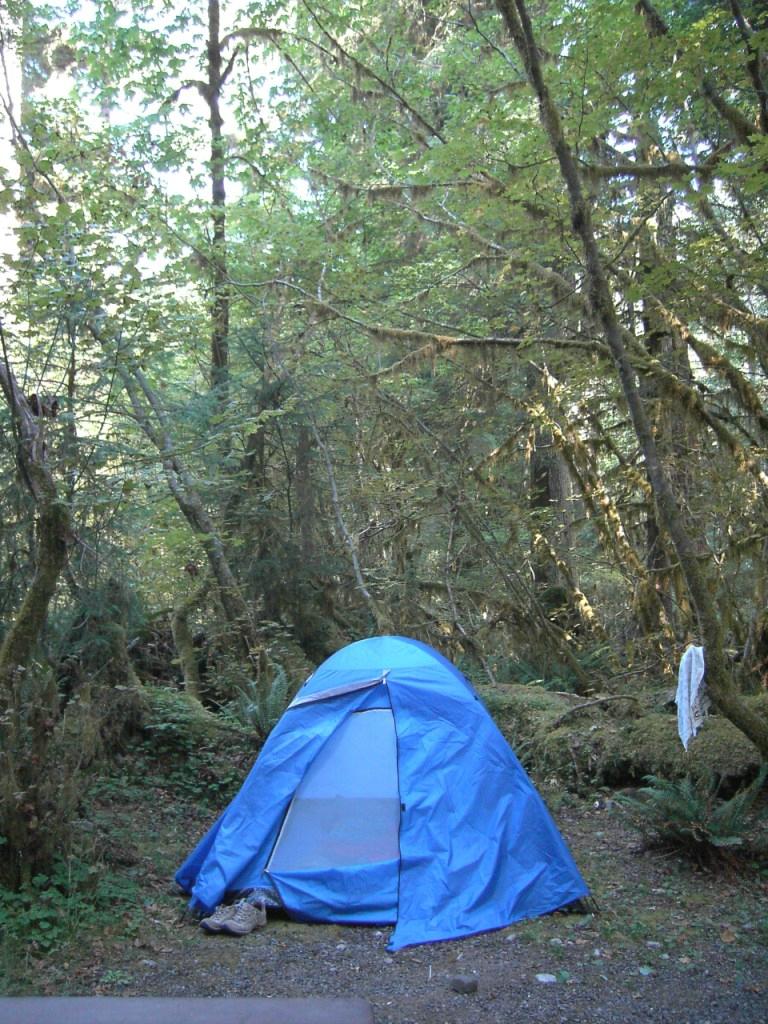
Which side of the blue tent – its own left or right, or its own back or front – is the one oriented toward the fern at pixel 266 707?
back

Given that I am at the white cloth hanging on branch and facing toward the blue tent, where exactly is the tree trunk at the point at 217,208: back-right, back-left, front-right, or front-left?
front-right

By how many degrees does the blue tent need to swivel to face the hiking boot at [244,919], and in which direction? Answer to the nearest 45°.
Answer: approximately 45° to its right

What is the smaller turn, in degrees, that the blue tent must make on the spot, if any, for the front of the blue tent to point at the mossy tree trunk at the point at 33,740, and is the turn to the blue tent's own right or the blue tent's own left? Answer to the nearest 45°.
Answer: approximately 90° to the blue tent's own right

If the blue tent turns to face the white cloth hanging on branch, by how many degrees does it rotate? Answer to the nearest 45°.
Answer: approximately 90° to its left

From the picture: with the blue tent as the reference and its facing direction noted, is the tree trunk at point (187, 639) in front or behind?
behind

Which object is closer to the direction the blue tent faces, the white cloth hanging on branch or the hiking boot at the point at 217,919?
the hiking boot

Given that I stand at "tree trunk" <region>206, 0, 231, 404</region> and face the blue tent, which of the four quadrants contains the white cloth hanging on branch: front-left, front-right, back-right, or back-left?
front-left

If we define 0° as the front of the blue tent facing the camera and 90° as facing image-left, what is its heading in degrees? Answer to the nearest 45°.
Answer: approximately 0°
